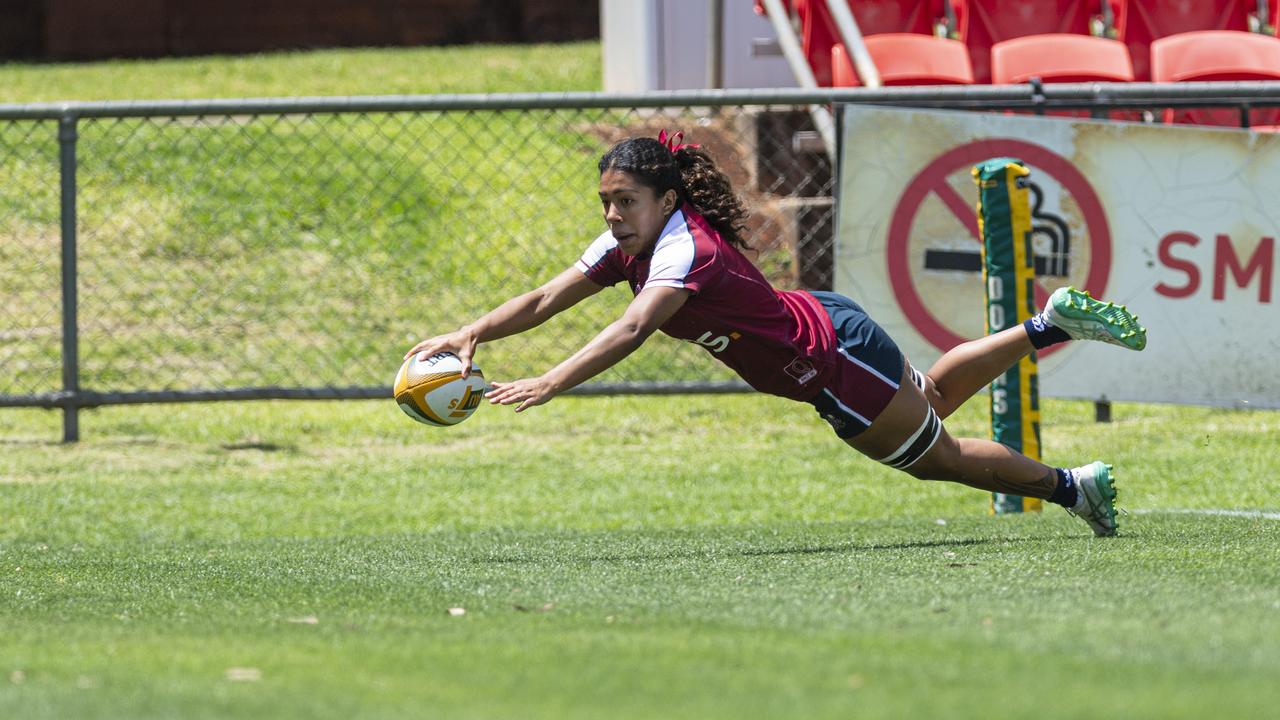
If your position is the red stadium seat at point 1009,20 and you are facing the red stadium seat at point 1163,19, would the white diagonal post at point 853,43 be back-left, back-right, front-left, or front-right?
back-right

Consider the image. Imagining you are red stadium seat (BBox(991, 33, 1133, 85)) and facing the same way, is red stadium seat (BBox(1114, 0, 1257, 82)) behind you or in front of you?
behind

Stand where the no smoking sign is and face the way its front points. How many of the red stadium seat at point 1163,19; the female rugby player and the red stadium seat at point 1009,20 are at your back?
2

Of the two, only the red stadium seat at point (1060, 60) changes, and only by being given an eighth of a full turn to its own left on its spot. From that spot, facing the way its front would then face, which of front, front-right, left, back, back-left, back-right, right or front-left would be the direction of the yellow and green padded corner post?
front-right

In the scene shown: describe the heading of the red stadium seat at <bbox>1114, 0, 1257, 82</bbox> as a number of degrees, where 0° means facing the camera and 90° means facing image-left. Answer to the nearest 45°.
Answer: approximately 0°

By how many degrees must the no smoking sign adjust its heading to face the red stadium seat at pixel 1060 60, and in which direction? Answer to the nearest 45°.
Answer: approximately 180°

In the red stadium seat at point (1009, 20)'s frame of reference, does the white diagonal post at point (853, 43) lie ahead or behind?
ahead
